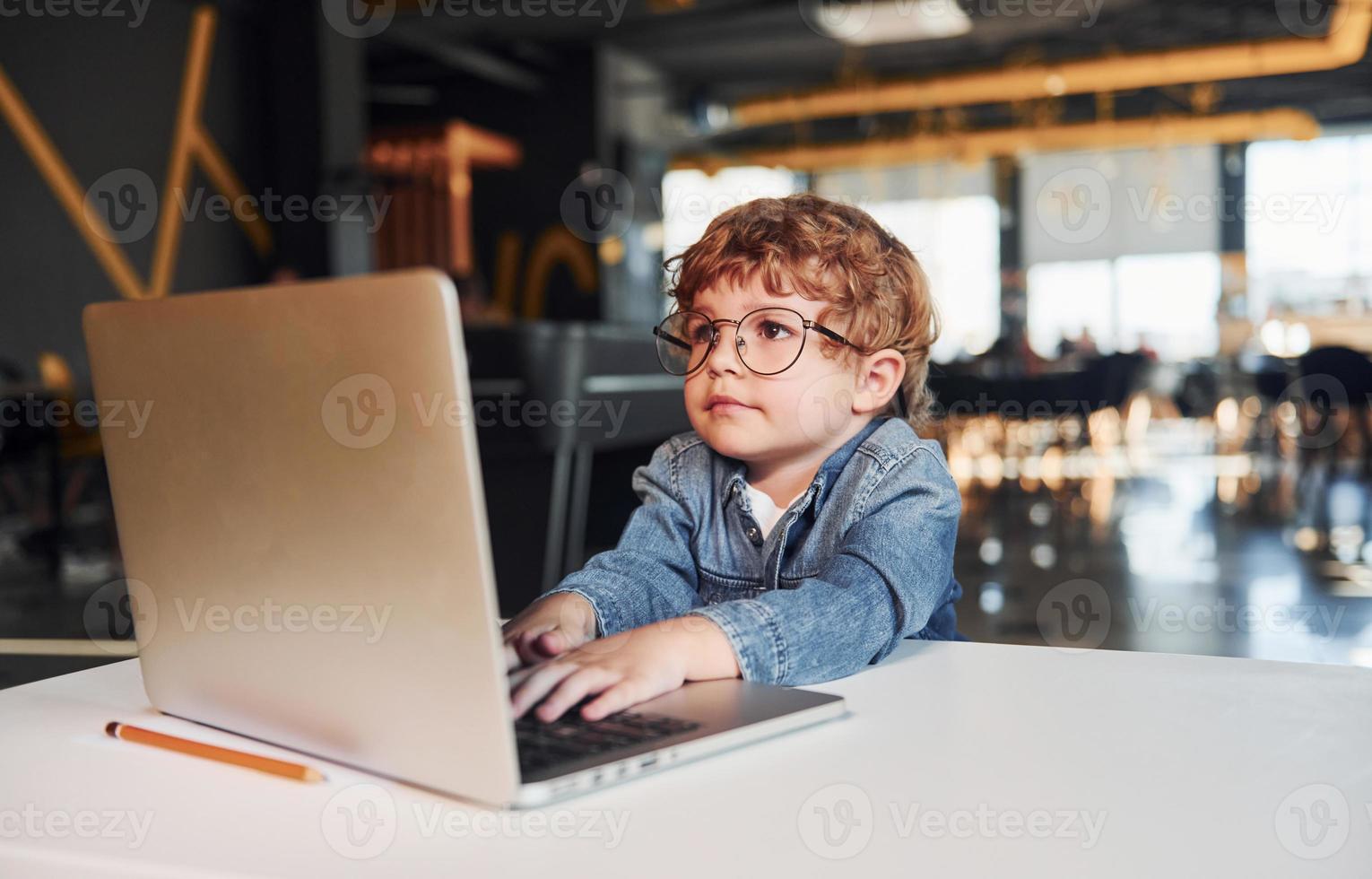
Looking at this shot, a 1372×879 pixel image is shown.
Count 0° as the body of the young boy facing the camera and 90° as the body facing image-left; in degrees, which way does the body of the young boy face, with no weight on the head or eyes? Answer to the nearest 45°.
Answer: approximately 45°

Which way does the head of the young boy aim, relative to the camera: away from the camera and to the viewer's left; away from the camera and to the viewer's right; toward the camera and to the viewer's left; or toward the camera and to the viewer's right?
toward the camera and to the viewer's left

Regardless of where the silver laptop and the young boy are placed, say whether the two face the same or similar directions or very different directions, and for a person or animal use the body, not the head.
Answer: very different directions

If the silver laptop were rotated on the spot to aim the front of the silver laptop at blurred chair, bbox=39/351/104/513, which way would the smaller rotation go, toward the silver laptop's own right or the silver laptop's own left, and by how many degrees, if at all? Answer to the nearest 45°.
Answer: approximately 45° to the silver laptop's own left

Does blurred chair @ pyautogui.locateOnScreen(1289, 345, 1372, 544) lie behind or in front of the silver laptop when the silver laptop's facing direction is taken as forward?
in front

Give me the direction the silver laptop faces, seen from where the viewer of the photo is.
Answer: facing away from the viewer and to the right of the viewer
